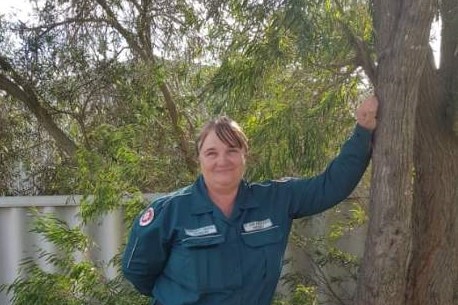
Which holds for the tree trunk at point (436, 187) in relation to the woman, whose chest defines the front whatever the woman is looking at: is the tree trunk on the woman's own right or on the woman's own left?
on the woman's own left

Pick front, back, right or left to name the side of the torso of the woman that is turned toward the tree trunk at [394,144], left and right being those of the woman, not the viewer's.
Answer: left

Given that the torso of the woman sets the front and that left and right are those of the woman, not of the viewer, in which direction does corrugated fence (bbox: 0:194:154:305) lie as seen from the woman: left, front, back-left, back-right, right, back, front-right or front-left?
back-right

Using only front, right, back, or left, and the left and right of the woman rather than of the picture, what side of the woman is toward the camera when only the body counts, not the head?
front
